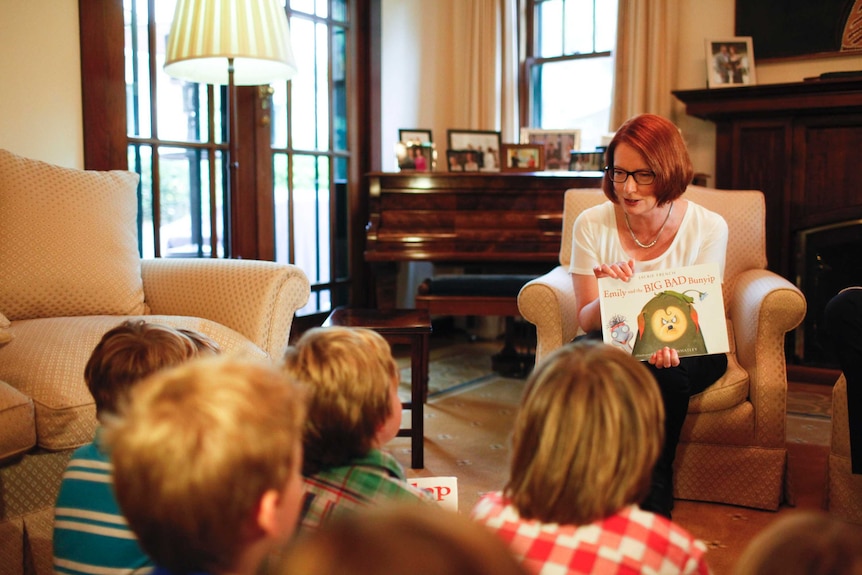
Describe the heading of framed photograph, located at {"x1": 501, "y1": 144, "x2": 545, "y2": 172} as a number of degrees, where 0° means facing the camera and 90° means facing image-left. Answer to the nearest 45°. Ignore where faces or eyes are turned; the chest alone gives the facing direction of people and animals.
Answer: approximately 0°

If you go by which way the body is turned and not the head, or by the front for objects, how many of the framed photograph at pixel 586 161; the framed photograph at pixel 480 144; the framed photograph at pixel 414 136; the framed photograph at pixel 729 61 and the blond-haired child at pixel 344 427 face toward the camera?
4

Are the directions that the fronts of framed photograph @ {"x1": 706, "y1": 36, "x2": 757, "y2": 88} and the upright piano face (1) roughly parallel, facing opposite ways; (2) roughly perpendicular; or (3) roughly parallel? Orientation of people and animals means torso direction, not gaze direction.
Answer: roughly parallel

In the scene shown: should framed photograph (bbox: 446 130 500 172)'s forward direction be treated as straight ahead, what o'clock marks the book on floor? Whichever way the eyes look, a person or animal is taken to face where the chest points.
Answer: The book on floor is roughly at 12 o'clock from the framed photograph.

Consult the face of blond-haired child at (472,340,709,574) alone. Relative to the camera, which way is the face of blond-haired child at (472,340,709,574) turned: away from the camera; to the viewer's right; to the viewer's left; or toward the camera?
away from the camera

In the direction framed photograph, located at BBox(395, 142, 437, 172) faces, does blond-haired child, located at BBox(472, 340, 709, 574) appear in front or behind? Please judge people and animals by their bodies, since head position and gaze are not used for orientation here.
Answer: in front

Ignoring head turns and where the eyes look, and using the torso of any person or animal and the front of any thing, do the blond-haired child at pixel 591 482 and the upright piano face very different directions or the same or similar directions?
very different directions

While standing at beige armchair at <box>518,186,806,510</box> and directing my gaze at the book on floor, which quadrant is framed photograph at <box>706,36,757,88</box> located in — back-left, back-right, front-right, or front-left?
back-right

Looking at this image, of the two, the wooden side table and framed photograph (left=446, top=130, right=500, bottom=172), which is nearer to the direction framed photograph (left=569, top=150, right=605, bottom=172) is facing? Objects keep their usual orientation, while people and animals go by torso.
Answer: the wooden side table

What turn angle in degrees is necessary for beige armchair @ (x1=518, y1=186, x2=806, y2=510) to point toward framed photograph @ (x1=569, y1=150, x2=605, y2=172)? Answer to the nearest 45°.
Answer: approximately 180°

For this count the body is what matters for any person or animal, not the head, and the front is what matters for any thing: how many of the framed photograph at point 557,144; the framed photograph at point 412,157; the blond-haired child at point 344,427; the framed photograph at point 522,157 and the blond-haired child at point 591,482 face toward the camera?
3

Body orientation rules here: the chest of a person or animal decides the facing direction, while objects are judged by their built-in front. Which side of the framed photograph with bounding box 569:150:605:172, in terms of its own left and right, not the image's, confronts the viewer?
front

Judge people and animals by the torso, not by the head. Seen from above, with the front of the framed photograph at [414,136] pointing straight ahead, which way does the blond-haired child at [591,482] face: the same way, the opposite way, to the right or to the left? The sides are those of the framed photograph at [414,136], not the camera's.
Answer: the opposite way

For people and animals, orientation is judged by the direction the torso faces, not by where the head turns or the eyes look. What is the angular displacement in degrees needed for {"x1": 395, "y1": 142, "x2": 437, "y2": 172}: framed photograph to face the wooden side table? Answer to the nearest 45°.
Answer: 0° — it already faces it

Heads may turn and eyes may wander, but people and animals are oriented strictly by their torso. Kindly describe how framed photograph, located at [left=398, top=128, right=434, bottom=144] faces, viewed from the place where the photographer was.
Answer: facing the viewer

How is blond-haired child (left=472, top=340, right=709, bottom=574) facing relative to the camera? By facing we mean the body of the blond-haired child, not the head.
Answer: away from the camera

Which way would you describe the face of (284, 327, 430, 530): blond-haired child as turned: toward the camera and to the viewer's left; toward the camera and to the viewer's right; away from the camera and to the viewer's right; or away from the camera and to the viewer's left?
away from the camera and to the viewer's right

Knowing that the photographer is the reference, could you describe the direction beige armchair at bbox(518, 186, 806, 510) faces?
facing the viewer

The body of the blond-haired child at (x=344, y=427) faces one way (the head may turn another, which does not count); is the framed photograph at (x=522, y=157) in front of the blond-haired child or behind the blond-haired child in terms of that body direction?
in front

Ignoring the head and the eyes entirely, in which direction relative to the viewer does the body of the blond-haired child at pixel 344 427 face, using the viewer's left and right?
facing away from the viewer and to the right of the viewer
